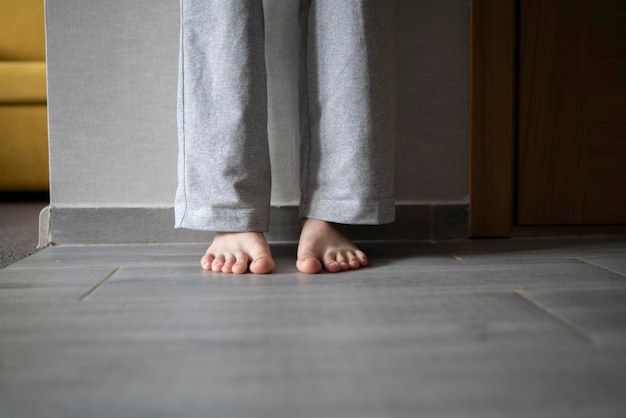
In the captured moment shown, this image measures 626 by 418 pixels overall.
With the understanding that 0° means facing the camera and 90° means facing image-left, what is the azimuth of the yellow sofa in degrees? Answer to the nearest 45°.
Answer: approximately 0°
